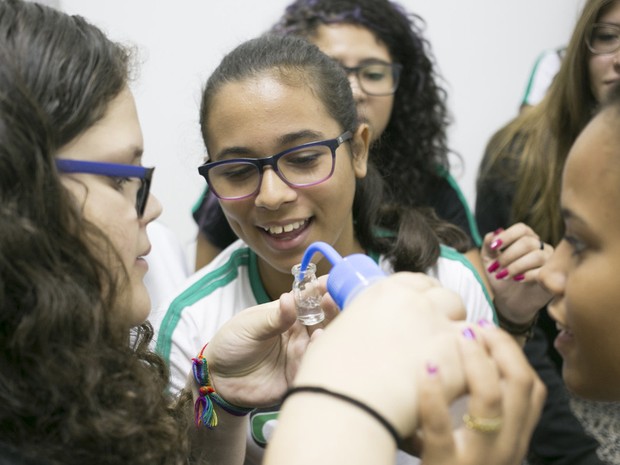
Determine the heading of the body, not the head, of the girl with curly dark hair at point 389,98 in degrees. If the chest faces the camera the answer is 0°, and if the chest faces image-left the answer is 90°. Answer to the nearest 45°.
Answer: approximately 0°

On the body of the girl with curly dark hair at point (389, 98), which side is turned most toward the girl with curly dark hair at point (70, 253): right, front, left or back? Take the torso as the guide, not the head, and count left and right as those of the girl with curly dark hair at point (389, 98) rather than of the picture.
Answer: front

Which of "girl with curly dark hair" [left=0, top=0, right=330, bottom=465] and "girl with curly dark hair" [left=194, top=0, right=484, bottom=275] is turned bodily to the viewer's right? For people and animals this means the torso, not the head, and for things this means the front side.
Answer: "girl with curly dark hair" [left=0, top=0, right=330, bottom=465]

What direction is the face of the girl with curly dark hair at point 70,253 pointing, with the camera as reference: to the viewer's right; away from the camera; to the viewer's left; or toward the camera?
to the viewer's right

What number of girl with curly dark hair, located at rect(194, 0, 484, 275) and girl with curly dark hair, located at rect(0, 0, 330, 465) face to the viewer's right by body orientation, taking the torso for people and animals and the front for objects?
1

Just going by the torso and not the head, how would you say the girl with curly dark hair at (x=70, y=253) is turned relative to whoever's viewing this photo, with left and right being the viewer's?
facing to the right of the viewer

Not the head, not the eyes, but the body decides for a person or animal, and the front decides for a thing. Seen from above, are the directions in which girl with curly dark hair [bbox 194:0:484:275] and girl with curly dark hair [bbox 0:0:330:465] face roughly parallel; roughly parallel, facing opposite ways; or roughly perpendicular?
roughly perpendicular
